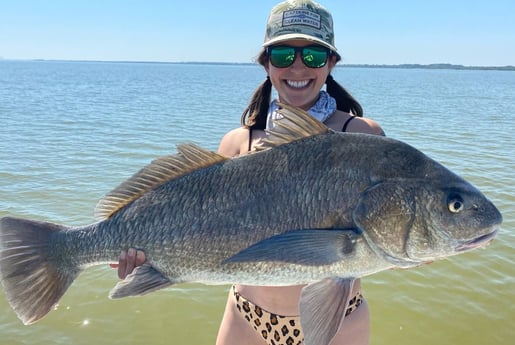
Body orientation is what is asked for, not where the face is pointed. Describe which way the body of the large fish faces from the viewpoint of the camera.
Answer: to the viewer's right

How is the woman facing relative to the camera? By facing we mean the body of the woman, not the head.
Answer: toward the camera

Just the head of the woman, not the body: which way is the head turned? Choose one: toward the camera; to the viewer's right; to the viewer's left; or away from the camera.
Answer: toward the camera
